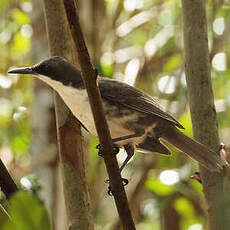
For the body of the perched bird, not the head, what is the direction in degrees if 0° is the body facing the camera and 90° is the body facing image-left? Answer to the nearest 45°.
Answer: approximately 90°

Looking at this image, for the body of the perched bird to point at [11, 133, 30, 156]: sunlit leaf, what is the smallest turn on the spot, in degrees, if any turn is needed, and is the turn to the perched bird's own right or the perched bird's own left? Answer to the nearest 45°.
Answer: approximately 45° to the perched bird's own right

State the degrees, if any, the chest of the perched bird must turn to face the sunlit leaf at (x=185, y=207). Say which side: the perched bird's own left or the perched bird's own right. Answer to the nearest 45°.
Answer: approximately 90° to the perched bird's own right

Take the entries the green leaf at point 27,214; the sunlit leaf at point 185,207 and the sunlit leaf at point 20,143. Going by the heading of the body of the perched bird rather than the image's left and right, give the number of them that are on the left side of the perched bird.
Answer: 1

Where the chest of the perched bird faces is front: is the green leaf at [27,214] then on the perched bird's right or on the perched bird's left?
on the perched bird's left

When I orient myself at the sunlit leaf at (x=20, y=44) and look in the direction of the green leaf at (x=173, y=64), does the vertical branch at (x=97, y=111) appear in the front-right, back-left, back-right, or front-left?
front-right
